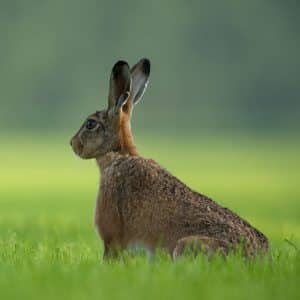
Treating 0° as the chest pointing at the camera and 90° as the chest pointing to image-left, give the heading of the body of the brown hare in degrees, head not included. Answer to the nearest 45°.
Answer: approximately 90°
